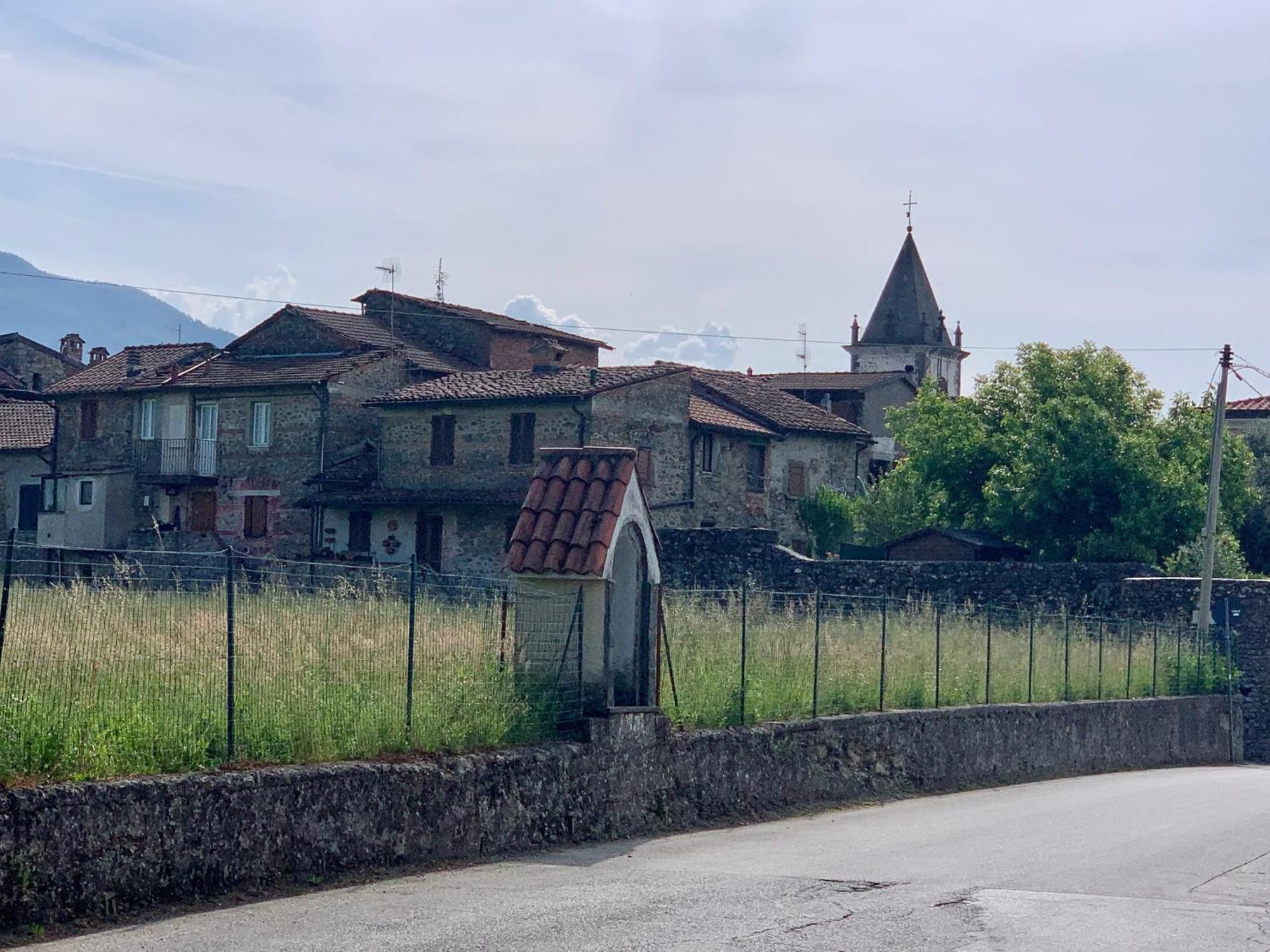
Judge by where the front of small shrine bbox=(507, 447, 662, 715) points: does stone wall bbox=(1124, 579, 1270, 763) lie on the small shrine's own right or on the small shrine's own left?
on the small shrine's own left

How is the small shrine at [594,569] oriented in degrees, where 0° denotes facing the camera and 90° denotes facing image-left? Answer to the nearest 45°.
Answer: approximately 315°

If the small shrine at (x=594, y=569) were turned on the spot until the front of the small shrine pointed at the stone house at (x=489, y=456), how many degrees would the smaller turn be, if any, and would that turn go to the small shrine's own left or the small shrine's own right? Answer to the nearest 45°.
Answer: approximately 135° to the small shrine's own left

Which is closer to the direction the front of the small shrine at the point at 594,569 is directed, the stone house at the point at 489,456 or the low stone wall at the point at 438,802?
the low stone wall

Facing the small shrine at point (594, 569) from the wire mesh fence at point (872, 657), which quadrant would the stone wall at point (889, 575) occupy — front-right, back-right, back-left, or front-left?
back-right

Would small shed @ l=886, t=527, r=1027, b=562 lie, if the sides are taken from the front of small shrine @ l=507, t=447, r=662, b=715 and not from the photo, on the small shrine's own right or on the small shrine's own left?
on the small shrine's own left

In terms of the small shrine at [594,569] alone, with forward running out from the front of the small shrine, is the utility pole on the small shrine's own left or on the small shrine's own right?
on the small shrine's own left
